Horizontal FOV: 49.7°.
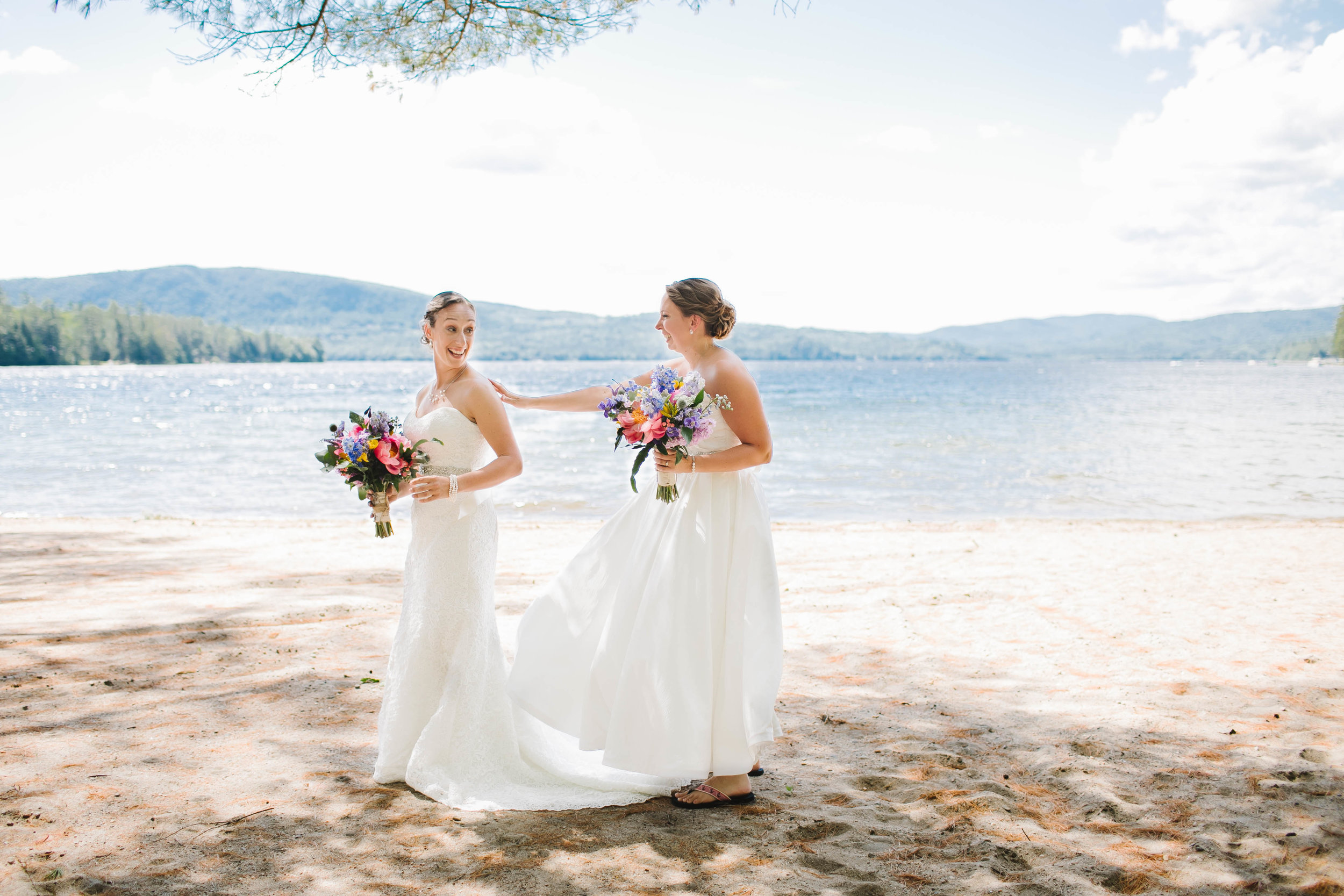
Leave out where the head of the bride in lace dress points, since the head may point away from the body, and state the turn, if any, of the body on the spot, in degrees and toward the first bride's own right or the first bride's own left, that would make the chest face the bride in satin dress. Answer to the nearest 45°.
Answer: approximately 135° to the first bride's own left

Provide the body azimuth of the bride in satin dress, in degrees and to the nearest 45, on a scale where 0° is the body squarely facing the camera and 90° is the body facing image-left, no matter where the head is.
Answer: approximately 90°

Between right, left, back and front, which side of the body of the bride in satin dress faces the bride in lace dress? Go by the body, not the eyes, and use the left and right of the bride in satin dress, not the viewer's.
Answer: front

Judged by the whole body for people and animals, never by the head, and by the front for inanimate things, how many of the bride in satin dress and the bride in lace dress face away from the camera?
0

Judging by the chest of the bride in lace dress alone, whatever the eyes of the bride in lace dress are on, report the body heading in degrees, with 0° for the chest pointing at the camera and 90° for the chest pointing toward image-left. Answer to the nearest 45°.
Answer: approximately 45°

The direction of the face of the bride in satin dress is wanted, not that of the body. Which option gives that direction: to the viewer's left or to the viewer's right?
to the viewer's left

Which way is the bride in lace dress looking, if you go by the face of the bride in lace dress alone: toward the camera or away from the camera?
toward the camera
